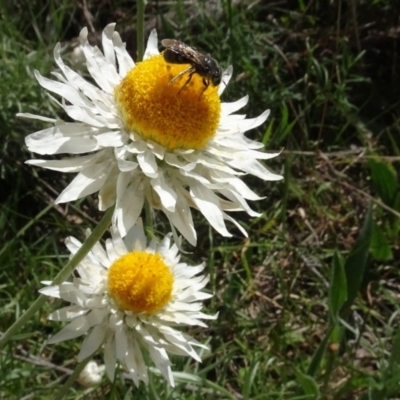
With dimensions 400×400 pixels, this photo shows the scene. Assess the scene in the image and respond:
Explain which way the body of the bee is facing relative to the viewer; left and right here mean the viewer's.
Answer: facing to the right of the viewer
